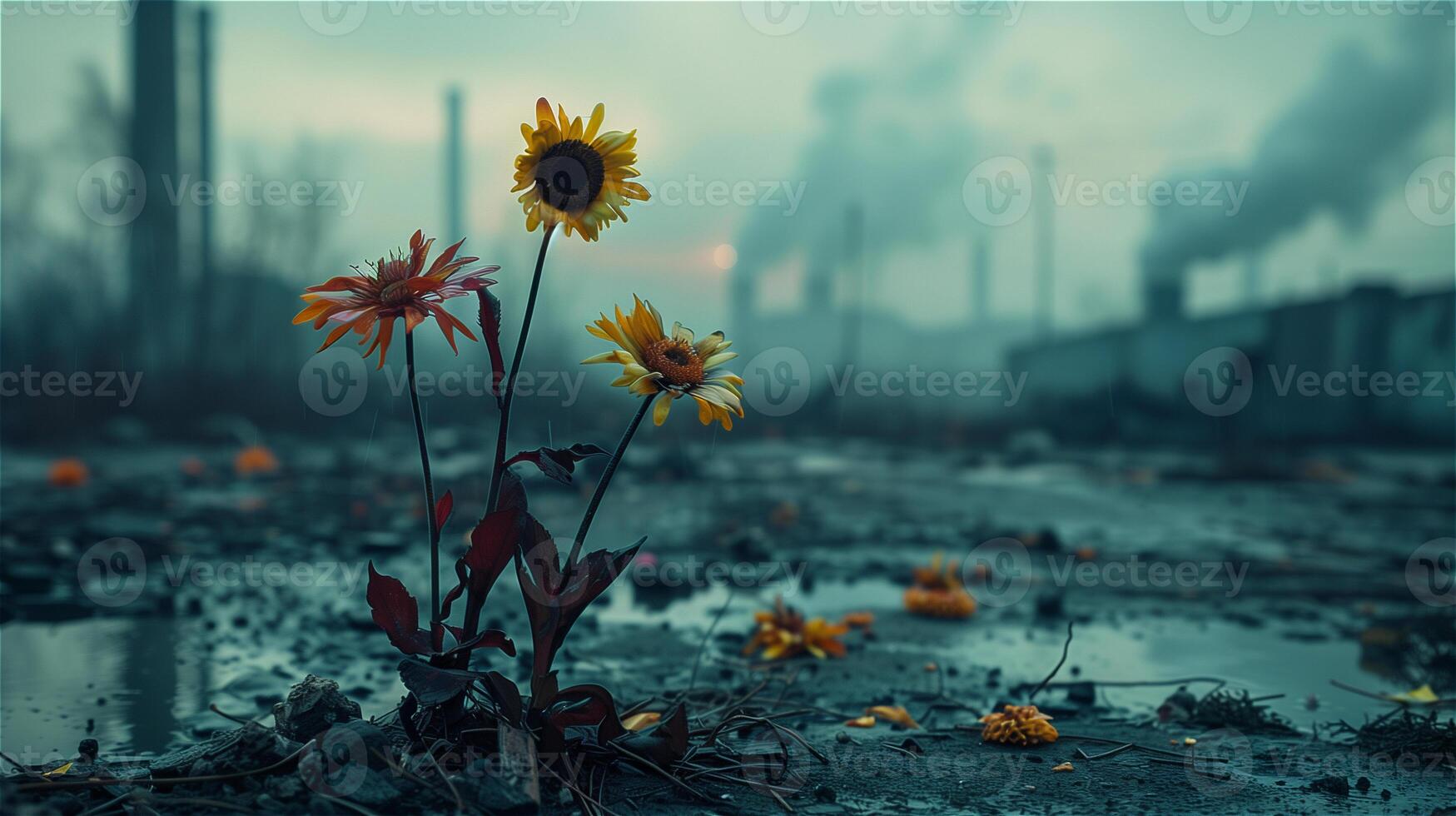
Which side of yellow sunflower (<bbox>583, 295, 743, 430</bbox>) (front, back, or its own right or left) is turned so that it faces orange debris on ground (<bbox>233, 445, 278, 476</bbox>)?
back

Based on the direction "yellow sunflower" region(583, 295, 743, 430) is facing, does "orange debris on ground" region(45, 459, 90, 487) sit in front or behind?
behind

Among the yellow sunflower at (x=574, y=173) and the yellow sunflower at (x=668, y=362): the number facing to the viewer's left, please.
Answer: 0

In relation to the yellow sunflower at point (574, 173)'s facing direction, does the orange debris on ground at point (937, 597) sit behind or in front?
behind

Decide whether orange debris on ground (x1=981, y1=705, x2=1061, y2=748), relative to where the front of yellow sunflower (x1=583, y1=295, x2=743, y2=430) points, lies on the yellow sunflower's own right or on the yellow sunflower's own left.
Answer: on the yellow sunflower's own left

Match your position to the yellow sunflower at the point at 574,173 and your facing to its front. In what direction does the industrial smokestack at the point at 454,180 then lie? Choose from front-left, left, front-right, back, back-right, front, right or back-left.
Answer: back

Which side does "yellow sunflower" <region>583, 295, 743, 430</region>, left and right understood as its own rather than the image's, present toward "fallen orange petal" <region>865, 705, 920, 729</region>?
left

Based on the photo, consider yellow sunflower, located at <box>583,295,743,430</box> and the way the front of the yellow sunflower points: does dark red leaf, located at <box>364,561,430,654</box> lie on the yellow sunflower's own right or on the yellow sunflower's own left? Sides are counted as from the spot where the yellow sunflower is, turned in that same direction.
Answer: on the yellow sunflower's own right

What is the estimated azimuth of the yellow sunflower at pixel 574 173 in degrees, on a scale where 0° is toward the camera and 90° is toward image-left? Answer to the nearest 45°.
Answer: approximately 0°

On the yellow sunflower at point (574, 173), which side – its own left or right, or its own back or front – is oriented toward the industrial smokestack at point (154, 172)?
back
